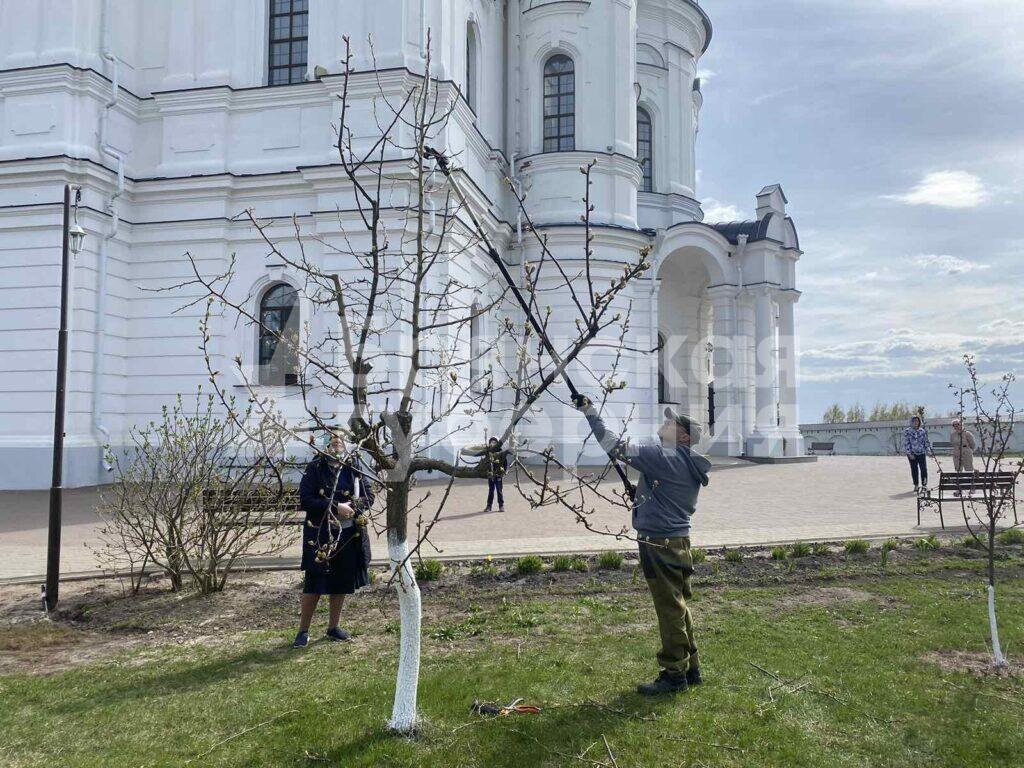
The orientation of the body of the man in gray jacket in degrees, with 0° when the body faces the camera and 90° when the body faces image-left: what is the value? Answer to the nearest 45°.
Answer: approximately 90°

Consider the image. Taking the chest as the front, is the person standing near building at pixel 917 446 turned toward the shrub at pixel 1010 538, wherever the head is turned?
yes

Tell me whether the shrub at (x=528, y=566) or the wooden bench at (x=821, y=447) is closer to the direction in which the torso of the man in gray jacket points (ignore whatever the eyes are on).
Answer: the shrub

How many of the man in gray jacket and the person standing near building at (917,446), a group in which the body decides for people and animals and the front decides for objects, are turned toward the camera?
1

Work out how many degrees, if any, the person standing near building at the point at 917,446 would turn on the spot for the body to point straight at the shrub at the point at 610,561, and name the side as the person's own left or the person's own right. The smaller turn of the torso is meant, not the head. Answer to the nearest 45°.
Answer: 0° — they already face it

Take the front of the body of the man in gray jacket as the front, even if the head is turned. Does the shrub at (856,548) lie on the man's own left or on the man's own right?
on the man's own right

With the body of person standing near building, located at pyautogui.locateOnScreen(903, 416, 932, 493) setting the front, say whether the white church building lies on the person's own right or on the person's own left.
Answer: on the person's own right

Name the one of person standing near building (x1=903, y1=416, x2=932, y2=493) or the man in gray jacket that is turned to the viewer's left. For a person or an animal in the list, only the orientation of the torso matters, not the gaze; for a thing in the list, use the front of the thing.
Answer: the man in gray jacket

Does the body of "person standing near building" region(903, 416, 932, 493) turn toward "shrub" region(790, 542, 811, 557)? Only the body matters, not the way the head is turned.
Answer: yes

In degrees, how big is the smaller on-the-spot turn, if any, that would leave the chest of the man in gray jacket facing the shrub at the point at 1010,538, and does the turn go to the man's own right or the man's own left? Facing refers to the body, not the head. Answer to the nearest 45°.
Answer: approximately 135° to the man's own right

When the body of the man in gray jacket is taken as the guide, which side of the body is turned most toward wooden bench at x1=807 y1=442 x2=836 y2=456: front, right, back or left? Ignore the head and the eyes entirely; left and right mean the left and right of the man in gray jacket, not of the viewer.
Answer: right

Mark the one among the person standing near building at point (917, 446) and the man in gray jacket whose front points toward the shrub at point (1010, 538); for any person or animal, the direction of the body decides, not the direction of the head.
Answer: the person standing near building
